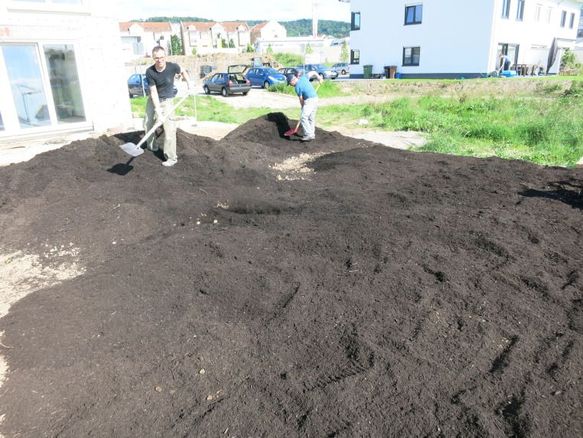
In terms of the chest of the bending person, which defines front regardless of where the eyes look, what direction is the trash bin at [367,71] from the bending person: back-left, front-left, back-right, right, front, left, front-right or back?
right

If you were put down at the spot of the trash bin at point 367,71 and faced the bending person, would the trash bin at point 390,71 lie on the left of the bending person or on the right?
left

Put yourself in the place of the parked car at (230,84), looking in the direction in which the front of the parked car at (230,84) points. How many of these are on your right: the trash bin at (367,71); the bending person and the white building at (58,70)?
1

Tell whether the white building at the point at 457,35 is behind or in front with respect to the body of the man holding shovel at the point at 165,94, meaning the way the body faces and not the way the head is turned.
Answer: behind

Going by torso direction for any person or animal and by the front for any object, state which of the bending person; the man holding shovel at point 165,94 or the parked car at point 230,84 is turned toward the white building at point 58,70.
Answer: the bending person

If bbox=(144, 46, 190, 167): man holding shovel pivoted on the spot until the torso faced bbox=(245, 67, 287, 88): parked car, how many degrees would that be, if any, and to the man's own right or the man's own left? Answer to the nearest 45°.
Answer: approximately 180°

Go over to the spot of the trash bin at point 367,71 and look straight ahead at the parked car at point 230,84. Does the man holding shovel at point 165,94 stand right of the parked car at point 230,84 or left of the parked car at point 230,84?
left

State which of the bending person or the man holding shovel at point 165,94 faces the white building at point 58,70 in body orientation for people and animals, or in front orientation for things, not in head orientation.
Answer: the bending person

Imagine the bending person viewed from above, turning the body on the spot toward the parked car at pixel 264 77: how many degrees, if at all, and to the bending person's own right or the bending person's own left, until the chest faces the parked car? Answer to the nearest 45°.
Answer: approximately 90° to the bending person's own right

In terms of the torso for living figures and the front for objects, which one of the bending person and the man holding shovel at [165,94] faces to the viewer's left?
the bending person

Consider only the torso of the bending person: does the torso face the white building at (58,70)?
yes

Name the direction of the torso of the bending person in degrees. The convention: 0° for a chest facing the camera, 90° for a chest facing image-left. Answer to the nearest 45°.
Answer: approximately 90°
